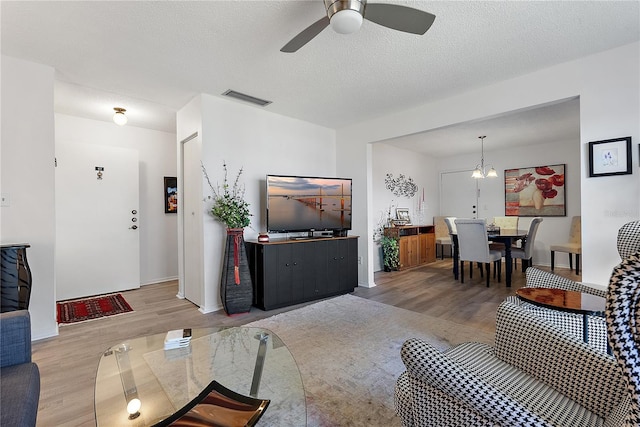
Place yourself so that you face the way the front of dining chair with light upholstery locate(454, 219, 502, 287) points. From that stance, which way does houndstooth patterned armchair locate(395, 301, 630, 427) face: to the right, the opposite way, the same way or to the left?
to the left

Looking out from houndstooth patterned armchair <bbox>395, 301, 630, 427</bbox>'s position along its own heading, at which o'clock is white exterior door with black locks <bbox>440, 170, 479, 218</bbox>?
The white exterior door with black locks is roughly at 1 o'clock from the houndstooth patterned armchair.

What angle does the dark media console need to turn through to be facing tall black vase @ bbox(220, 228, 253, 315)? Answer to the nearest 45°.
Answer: approximately 90° to its right

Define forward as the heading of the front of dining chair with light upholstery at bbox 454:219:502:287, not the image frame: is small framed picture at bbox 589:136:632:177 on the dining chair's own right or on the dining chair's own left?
on the dining chair's own right

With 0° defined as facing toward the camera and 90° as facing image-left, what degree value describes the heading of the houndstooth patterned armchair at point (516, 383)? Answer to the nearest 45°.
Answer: approximately 135°

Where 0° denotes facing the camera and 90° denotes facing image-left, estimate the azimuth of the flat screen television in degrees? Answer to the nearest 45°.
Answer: approximately 315°

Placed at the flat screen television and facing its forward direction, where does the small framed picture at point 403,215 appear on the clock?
The small framed picture is roughly at 9 o'clock from the flat screen television.

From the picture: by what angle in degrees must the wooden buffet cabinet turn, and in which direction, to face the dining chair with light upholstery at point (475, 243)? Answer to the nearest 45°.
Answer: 0° — it already faces it

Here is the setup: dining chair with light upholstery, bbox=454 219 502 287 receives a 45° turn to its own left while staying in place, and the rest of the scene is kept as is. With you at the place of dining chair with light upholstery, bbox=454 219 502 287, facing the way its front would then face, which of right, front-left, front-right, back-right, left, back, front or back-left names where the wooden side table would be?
back

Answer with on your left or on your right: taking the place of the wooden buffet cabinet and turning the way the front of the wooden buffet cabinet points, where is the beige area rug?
on your right

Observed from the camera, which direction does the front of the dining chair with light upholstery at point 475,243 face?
facing away from the viewer and to the right of the viewer

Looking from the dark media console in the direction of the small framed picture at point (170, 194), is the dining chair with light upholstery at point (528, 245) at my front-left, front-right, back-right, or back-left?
back-right

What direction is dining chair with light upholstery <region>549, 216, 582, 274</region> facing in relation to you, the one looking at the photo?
facing to the left of the viewer
